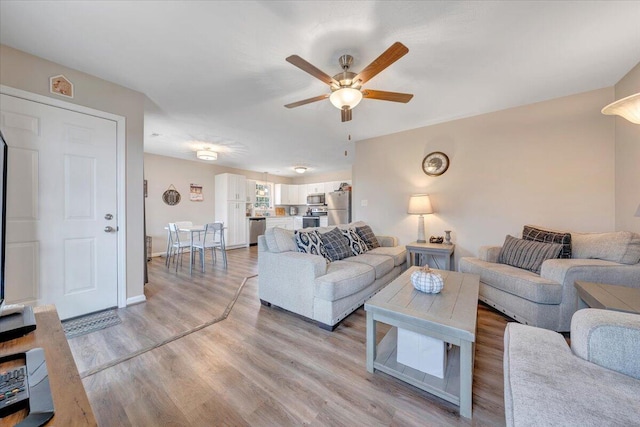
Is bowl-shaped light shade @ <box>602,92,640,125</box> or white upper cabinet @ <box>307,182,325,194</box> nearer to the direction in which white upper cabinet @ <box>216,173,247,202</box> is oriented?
the bowl-shaped light shade

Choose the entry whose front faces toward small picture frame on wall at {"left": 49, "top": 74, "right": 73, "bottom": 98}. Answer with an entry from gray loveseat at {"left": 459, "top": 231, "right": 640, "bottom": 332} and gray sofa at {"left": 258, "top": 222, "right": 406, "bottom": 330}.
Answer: gray loveseat at {"left": 459, "top": 231, "right": 640, "bottom": 332}

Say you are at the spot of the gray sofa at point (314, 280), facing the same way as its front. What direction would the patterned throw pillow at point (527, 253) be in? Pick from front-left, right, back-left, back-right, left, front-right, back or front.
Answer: front-left

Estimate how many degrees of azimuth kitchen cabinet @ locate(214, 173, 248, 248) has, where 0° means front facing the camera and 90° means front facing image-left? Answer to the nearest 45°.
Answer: approximately 315°

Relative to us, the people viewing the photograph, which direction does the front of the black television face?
facing to the right of the viewer

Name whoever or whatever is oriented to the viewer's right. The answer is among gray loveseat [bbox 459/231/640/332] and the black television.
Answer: the black television

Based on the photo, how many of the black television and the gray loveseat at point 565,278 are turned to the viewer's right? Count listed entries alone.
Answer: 1

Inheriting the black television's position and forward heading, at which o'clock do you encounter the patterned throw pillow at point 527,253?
The patterned throw pillow is roughly at 1 o'clock from the black television.

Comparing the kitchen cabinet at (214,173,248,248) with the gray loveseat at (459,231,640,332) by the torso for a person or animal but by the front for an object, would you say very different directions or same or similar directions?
very different directions

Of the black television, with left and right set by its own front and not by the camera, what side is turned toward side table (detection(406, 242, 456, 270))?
front

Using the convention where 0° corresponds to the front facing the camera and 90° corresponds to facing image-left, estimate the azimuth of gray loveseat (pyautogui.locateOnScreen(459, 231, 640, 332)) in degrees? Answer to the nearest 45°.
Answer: approximately 45°

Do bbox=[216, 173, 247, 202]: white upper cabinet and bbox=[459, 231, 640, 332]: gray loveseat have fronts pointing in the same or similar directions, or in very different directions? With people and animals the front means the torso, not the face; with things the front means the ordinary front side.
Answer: very different directions

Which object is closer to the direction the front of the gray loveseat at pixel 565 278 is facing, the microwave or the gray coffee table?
the gray coffee table
